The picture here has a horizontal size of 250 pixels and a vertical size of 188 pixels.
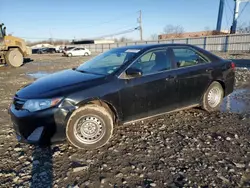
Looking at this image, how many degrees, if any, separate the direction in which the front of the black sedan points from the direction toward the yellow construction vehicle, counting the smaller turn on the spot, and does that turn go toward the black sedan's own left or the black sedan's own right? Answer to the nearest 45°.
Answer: approximately 90° to the black sedan's own right

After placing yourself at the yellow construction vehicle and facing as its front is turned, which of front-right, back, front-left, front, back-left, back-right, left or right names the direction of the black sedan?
left

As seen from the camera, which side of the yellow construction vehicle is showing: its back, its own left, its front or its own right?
left

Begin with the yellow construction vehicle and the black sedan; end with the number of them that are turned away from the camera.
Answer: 0

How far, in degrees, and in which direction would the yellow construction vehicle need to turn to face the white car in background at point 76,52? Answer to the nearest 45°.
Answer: approximately 135° to its right

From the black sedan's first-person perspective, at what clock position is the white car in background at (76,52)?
The white car in background is roughly at 4 o'clock from the black sedan.

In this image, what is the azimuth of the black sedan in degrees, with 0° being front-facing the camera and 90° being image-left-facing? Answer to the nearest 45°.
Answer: approximately 45°
